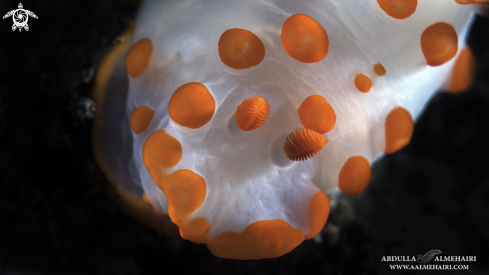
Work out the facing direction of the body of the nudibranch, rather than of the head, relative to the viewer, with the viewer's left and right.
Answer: facing the viewer and to the left of the viewer
